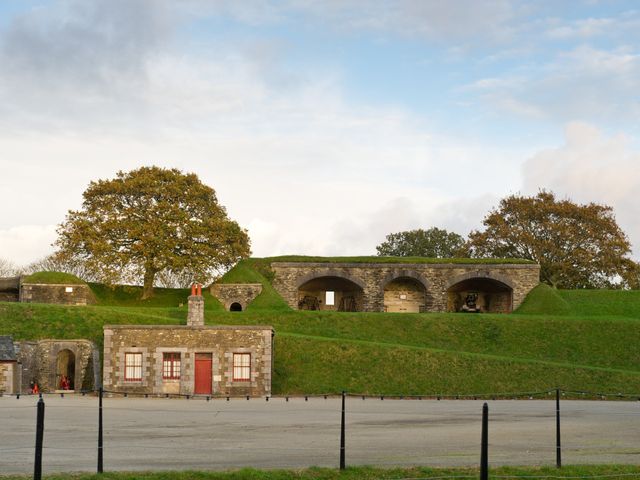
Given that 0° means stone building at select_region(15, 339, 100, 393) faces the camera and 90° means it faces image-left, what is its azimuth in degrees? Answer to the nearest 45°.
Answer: approximately 0°

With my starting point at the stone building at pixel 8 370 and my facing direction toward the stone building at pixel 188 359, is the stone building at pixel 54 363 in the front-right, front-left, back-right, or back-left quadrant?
front-left

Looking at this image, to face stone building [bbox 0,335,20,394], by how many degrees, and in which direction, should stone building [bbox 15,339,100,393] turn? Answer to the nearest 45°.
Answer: approximately 45° to its right

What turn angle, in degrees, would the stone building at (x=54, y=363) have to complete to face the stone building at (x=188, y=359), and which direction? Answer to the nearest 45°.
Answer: approximately 45° to its left

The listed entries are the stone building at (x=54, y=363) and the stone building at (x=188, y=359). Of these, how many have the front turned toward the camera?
2

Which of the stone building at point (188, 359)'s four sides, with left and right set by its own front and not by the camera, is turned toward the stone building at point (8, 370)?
right

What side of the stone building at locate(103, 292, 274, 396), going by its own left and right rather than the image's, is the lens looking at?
front
